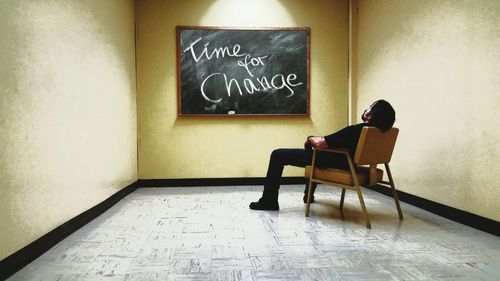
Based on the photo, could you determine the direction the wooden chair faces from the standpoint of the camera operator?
facing away from the viewer and to the left of the viewer
